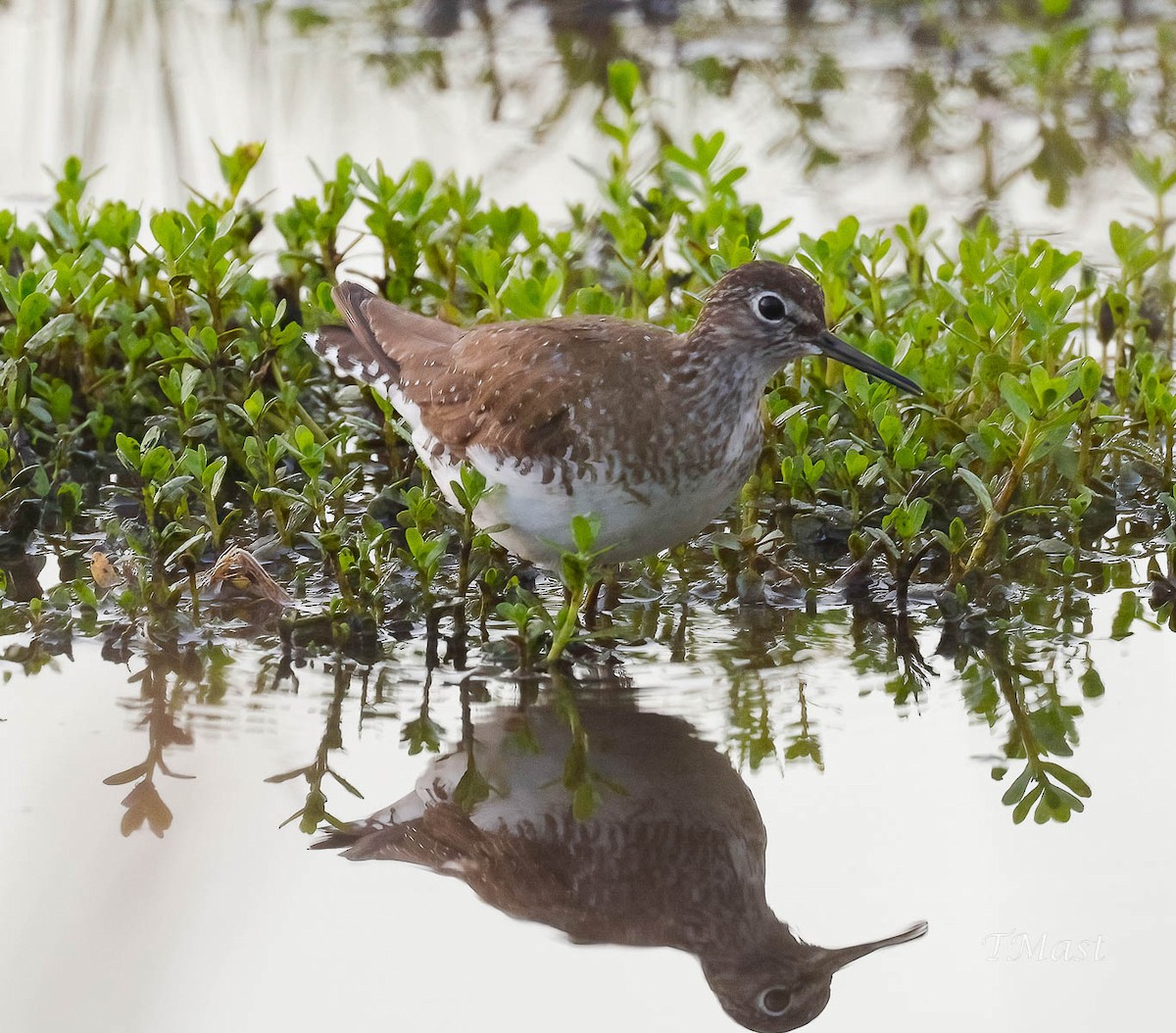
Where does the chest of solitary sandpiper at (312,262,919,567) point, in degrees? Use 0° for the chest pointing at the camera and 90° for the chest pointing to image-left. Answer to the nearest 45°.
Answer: approximately 270°
